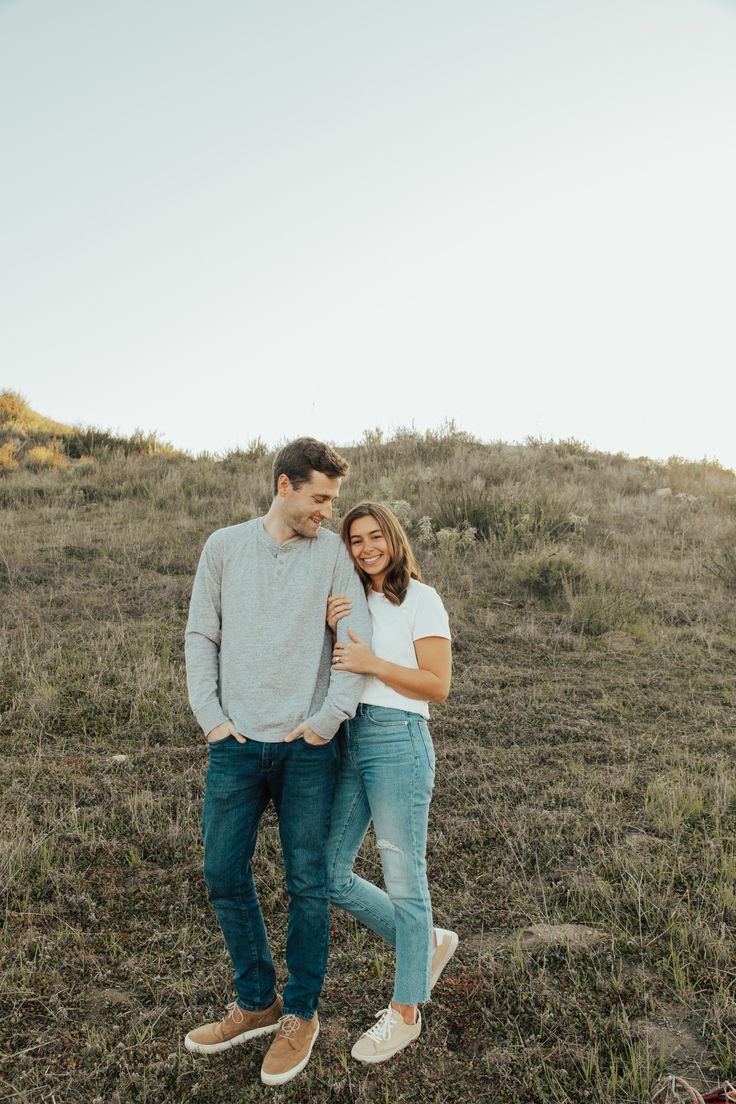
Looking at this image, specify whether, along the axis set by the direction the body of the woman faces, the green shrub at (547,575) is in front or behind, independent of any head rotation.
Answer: behind

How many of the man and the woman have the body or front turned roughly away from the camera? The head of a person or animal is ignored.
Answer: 0

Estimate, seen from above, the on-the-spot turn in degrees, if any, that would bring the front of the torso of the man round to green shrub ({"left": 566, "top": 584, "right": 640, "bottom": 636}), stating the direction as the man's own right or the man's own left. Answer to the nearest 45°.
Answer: approximately 135° to the man's own left

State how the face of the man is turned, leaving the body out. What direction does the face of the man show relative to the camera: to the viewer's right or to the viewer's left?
to the viewer's right

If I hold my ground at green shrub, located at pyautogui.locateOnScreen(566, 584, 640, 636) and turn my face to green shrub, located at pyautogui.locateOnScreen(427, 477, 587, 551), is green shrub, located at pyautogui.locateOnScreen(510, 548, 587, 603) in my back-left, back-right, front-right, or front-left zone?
front-left

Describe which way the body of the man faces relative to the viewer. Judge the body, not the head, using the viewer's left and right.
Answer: facing the viewer

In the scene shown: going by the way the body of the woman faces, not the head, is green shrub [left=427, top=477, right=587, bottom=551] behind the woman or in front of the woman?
behind

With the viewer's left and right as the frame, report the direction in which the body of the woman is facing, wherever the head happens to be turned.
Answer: facing the viewer and to the left of the viewer
